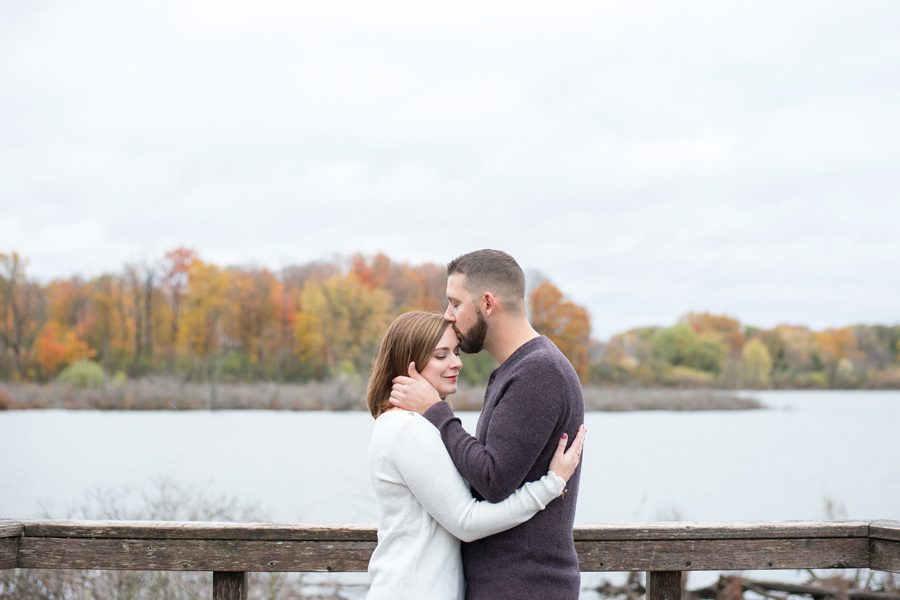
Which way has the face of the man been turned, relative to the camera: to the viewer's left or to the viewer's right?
to the viewer's left

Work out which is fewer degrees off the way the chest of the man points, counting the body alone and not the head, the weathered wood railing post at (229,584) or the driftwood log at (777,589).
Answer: the weathered wood railing post

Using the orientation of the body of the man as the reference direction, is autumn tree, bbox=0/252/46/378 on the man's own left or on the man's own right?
on the man's own right

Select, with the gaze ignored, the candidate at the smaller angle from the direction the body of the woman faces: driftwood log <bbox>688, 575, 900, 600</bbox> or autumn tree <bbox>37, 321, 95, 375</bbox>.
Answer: the driftwood log

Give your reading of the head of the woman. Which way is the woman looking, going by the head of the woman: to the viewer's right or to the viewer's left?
to the viewer's right

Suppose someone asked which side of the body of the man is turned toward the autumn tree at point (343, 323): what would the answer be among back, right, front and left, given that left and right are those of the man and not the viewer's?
right

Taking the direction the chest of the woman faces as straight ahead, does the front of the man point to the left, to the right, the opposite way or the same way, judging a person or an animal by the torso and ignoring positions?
the opposite way

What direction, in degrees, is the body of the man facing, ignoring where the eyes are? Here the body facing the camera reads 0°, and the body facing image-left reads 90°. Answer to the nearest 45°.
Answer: approximately 90°

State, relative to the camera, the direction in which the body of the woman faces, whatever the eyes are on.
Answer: to the viewer's right

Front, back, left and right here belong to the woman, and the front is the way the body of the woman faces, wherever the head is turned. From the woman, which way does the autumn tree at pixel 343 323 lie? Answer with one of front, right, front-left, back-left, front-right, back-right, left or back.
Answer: left
